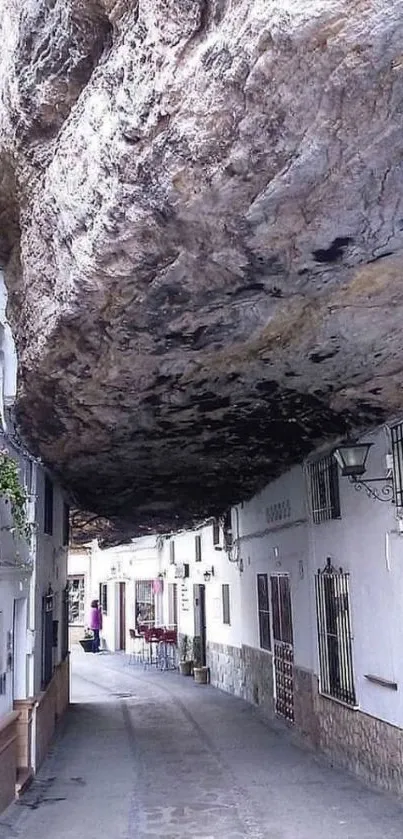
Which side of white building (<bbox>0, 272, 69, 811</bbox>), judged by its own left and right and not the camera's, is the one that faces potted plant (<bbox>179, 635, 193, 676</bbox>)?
left

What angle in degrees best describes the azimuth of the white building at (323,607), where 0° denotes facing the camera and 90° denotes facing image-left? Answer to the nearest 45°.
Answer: approximately 45°

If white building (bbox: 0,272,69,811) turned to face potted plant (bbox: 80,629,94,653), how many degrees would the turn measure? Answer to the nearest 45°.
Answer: approximately 90° to its left

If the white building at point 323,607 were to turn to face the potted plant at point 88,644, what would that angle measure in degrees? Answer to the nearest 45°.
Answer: approximately 135° to its right

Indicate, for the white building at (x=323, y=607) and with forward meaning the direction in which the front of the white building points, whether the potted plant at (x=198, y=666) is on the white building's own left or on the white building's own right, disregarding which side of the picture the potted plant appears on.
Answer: on the white building's own right

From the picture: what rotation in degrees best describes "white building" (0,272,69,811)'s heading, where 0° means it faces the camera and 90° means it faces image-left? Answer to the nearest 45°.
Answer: approximately 270°

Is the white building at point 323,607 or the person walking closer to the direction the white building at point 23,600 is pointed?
the white building
